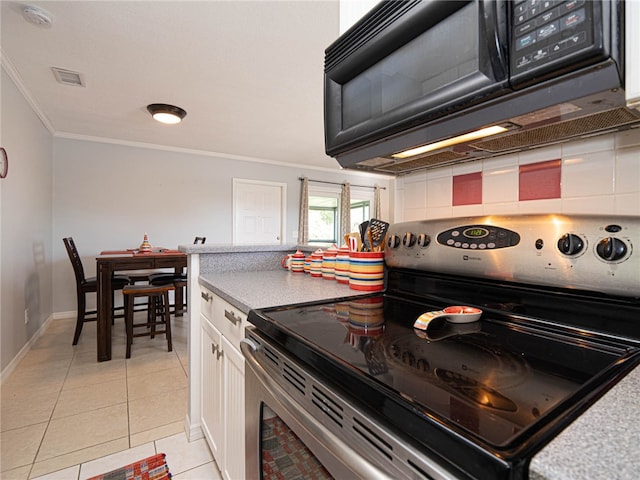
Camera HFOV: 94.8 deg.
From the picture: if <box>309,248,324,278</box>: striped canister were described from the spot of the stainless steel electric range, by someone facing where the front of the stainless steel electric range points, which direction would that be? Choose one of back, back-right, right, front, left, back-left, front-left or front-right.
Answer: right

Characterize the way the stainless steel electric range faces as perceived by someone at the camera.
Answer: facing the viewer and to the left of the viewer

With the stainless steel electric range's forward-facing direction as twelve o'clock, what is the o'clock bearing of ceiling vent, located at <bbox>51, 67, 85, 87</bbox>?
The ceiling vent is roughly at 2 o'clock from the stainless steel electric range.

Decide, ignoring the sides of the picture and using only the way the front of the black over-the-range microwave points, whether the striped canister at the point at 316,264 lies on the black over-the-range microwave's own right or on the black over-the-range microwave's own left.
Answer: on the black over-the-range microwave's own right

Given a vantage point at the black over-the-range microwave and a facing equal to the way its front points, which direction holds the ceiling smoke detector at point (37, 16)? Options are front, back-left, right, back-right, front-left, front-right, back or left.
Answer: front-right

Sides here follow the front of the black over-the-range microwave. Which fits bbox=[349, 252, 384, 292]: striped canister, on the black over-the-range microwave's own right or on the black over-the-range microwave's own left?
on the black over-the-range microwave's own right

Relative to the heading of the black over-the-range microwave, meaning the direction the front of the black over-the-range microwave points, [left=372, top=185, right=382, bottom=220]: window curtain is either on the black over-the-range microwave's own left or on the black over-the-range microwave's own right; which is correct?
on the black over-the-range microwave's own right

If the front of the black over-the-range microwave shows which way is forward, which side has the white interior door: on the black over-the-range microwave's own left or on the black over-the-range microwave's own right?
on the black over-the-range microwave's own right

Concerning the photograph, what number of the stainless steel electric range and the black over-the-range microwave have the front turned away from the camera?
0

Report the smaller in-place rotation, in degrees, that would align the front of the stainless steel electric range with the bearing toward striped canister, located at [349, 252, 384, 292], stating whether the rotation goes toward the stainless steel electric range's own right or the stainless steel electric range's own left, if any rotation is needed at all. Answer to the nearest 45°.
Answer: approximately 90° to the stainless steel electric range's own right

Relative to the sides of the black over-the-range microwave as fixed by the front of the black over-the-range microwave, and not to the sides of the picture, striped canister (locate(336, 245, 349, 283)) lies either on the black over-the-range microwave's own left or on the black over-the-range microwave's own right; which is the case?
on the black over-the-range microwave's own right
